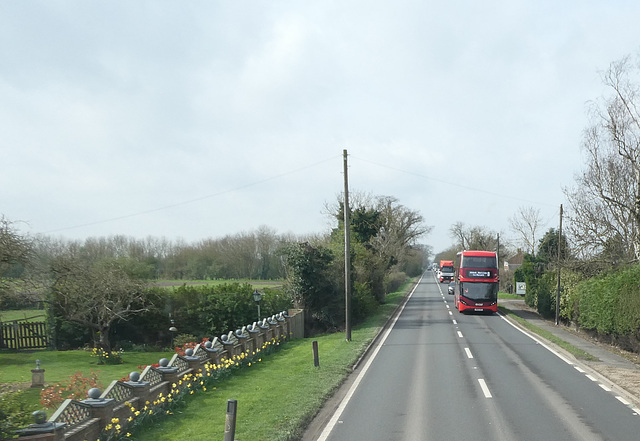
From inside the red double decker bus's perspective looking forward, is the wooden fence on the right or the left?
on its right

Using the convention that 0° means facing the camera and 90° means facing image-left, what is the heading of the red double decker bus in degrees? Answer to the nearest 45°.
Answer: approximately 0°

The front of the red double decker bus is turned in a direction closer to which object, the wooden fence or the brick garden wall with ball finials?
the brick garden wall with ball finials

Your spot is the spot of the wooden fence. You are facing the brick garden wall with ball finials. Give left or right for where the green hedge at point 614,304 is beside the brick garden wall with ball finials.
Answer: left

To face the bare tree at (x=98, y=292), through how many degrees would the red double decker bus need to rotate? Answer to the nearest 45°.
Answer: approximately 45° to its right

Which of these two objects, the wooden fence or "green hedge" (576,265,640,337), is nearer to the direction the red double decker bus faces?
the green hedge

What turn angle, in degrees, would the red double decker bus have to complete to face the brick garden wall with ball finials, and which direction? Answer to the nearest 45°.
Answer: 0° — it already faces it
